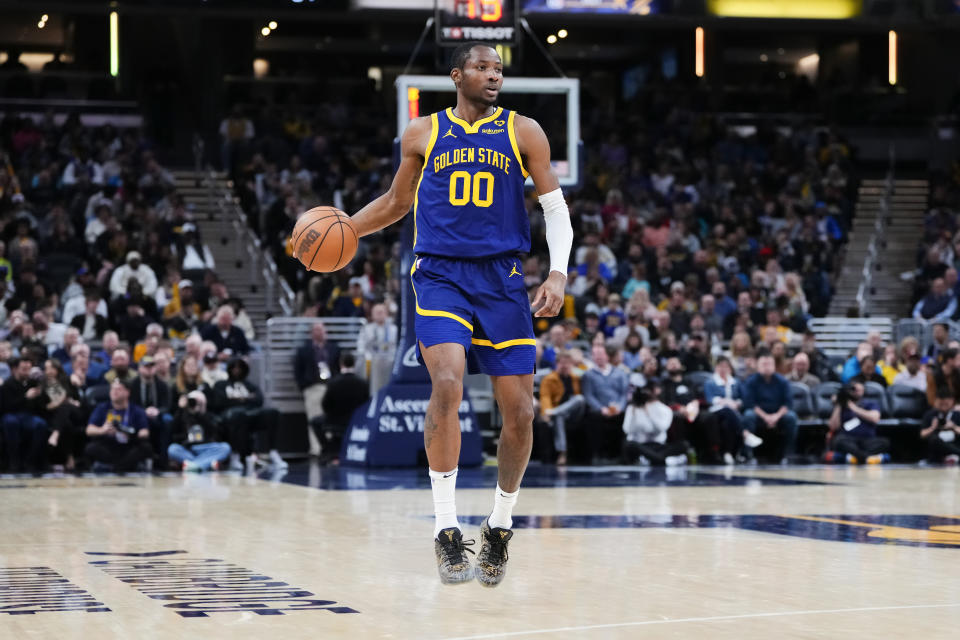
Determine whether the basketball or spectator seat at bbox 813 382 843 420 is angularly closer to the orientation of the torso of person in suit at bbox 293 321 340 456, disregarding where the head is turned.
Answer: the basketball

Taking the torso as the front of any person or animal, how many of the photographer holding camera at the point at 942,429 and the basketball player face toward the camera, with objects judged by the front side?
2

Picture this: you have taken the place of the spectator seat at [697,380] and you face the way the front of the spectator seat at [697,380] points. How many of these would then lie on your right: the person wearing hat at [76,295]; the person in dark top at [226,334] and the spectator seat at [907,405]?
2

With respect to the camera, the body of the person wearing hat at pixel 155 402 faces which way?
toward the camera

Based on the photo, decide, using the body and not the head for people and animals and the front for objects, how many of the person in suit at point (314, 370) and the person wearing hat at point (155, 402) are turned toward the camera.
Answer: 2

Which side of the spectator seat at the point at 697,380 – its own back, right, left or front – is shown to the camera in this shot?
front

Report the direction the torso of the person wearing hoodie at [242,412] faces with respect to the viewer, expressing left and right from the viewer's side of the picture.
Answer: facing the viewer

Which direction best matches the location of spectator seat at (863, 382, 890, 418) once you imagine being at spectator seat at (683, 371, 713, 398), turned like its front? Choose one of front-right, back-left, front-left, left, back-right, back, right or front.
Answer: left

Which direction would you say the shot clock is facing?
toward the camera

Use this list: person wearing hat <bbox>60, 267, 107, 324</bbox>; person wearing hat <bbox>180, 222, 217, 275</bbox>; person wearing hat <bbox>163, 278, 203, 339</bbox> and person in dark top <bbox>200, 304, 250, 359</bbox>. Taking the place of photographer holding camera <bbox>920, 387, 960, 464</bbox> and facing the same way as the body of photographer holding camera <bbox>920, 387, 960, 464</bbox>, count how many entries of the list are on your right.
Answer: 4

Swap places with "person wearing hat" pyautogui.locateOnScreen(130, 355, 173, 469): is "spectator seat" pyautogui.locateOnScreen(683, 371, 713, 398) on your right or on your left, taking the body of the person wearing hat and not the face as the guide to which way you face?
on your left

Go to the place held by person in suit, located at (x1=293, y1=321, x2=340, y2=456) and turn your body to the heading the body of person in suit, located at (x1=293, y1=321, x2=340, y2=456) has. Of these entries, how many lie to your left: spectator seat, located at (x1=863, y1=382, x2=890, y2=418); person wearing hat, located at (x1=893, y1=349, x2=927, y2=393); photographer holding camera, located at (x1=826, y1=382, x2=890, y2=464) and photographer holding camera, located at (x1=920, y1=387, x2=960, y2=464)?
4

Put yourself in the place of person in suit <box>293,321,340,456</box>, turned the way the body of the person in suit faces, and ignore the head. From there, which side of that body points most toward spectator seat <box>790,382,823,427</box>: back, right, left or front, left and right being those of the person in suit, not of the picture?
left
